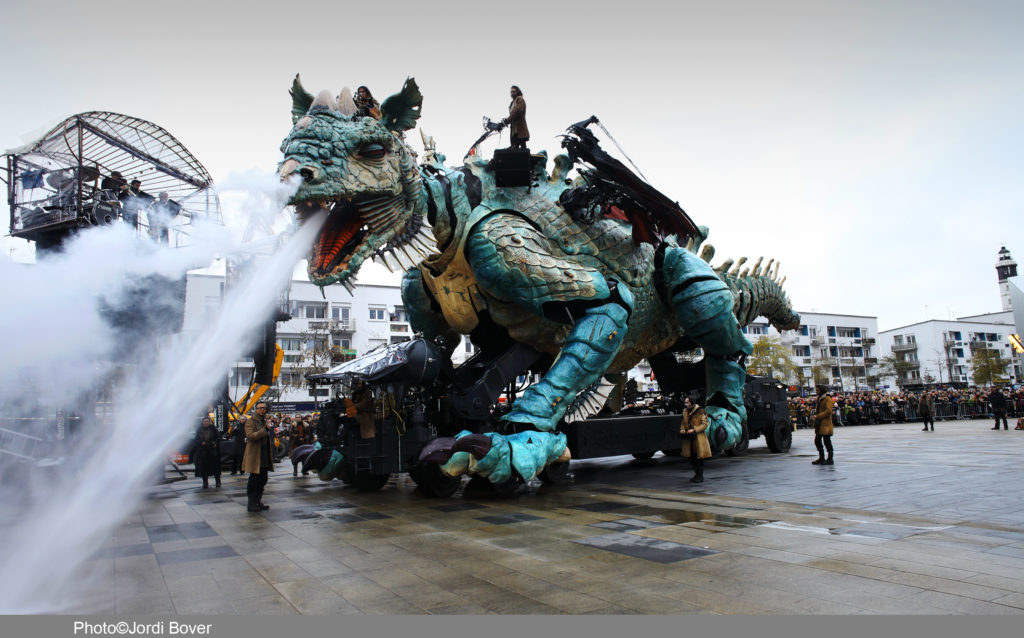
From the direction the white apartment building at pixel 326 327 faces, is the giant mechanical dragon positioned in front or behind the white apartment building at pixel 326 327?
in front

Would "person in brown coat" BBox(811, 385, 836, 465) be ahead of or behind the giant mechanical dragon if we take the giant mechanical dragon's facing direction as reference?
behind

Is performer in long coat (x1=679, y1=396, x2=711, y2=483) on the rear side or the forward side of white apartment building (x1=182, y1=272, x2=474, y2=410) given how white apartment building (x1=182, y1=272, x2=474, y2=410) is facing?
on the forward side

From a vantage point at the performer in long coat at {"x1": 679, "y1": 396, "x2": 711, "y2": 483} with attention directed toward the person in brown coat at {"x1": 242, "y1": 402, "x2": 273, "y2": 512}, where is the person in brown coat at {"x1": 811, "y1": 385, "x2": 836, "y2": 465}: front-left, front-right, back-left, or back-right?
back-right

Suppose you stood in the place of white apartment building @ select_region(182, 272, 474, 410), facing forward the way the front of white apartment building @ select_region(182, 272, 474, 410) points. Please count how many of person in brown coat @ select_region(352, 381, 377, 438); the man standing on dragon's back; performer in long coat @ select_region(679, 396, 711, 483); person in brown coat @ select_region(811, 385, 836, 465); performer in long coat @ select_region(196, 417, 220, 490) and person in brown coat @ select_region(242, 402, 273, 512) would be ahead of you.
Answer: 6

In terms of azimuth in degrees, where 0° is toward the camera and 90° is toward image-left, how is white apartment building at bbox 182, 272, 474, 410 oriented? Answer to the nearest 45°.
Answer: approximately 0°

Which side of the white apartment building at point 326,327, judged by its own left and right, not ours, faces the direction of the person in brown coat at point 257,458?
front
